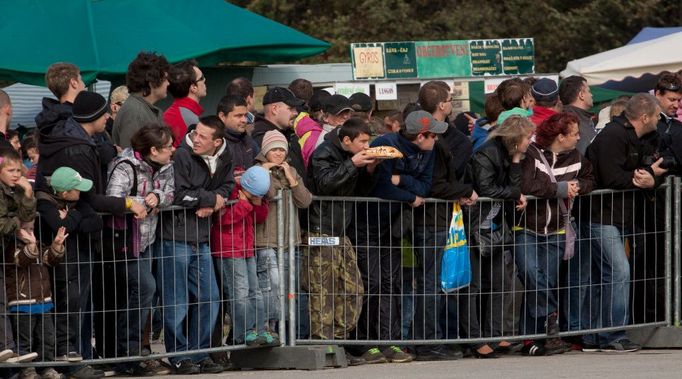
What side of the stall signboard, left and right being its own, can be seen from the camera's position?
front

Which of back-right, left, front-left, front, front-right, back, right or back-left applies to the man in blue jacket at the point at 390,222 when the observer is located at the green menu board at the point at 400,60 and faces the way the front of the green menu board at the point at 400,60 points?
front

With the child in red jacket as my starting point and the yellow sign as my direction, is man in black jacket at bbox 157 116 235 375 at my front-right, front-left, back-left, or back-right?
back-left

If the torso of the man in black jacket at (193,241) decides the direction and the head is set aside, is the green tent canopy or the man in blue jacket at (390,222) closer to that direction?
the man in blue jacket

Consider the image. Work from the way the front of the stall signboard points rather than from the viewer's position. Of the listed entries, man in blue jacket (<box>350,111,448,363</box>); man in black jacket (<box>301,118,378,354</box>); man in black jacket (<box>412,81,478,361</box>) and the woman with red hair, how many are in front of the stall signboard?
4

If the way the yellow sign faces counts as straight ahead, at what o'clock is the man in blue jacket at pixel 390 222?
The man in blue jacket is roughly at 12 o'clock from the yellow sign.

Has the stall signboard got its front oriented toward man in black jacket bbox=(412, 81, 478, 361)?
yes

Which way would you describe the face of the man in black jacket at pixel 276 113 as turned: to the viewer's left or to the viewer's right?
to the viewer's right

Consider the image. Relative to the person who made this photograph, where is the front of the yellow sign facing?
facing the viewer
